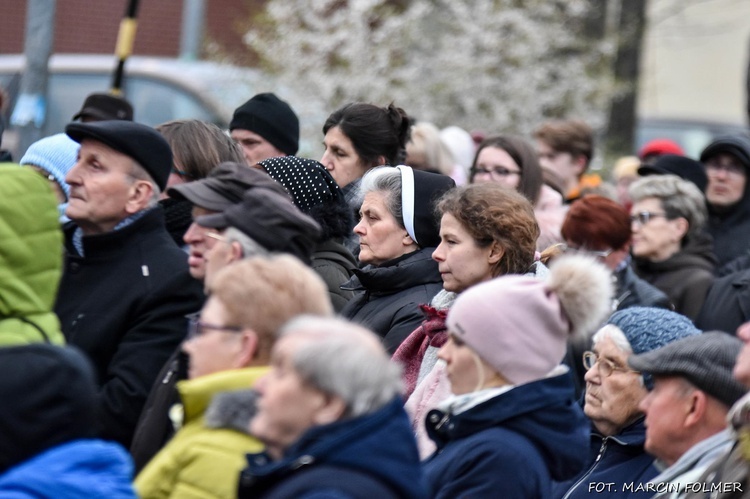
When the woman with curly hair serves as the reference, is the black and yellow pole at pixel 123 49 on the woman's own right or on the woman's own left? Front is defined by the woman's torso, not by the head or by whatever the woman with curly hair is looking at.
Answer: on the woman's own right

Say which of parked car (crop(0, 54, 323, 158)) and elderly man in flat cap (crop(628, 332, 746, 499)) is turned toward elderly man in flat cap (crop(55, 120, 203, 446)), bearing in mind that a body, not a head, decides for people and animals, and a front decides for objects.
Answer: elderly man in flat cap (crop(628, 332, 746, 499))

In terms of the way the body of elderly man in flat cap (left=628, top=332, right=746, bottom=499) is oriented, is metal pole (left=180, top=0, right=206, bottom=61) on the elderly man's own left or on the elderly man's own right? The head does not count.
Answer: on the elderly man's own right

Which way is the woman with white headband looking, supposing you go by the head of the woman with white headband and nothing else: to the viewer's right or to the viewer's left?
to the viewer's left

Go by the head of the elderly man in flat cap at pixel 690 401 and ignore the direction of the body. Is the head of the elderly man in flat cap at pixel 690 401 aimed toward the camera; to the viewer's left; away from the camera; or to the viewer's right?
to the viewer's left

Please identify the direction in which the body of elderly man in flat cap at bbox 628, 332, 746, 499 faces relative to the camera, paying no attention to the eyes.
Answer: to the viewer's left

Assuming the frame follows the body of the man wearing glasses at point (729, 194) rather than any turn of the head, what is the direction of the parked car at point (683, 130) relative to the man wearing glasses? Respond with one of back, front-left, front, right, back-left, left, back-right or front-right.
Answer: back-right

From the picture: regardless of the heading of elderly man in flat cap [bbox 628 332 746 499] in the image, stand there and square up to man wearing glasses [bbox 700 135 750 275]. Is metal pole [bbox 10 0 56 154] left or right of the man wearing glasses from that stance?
left

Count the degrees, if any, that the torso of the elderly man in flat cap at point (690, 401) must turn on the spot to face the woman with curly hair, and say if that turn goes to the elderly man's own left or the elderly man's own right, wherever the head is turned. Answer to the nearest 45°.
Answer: approximately 45° to the elderly man's own right

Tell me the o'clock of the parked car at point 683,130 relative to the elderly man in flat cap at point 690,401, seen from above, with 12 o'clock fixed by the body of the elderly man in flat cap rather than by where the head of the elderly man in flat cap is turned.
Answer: The parked car is roughly at 3 o'clock from the elderly man in flat cap.
